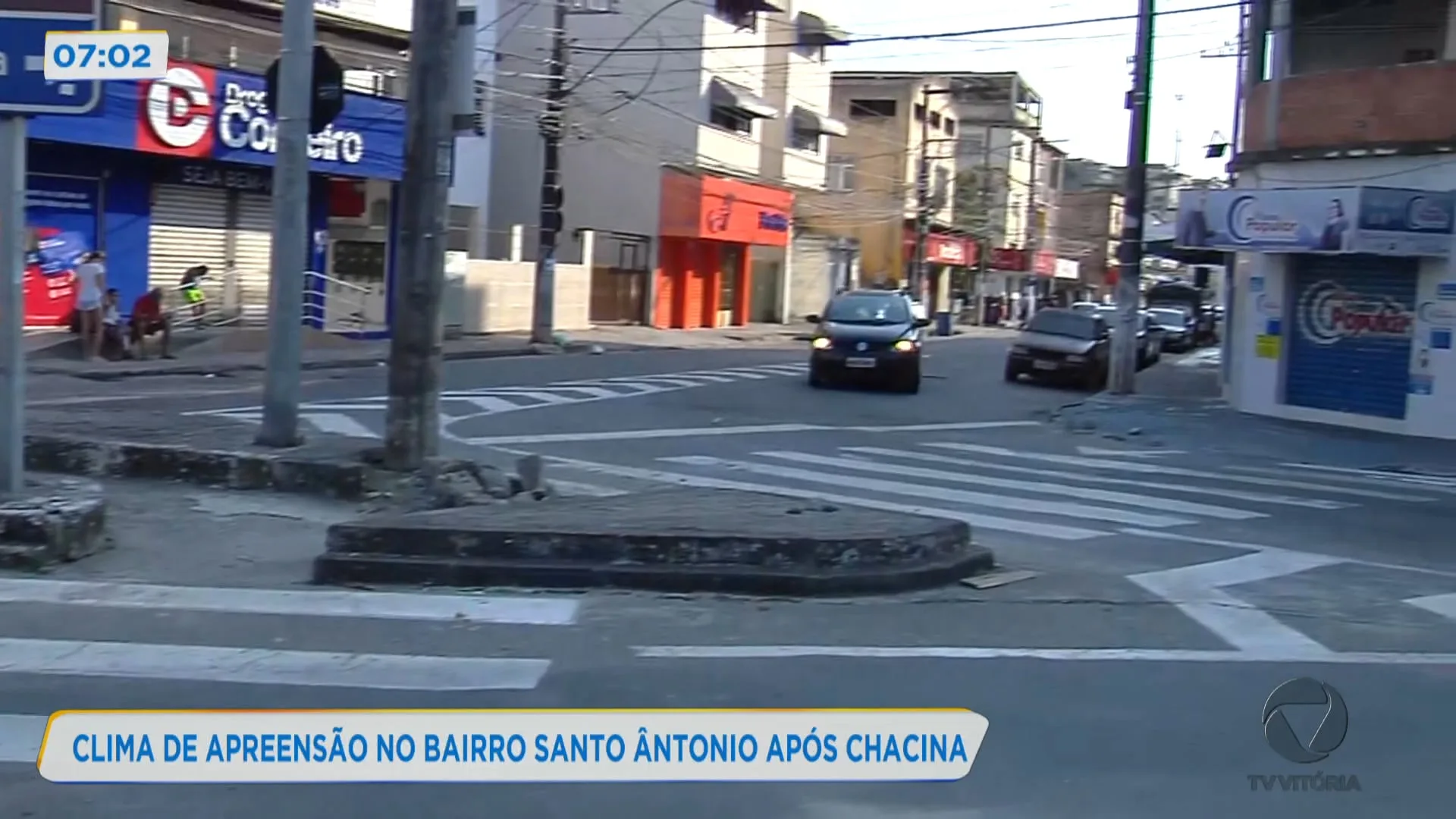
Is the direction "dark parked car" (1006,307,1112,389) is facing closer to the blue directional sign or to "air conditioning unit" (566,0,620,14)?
the blue directional sign

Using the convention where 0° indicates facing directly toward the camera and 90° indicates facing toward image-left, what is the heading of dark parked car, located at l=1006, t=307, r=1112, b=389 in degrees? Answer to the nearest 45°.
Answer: approximately 45°

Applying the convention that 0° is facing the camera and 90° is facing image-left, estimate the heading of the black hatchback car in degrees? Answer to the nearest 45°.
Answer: approximately 0°

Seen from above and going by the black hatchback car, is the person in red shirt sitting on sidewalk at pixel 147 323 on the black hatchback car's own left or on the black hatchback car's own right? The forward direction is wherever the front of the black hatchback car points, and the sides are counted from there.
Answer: on the black hatchback car's own right

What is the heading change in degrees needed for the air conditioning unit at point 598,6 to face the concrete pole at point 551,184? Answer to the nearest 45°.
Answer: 0° — it already faces it

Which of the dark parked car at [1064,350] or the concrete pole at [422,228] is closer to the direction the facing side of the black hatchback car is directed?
the concrete pole

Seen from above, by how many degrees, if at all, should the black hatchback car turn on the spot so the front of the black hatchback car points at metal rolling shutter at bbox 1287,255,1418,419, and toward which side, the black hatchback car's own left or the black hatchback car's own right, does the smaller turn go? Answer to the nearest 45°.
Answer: approximately 90° to the black hatchback car's own left

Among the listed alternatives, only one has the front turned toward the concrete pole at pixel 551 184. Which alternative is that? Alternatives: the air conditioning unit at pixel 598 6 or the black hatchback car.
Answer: the air conditioning unit

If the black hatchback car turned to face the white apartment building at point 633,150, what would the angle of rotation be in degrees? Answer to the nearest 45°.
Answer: approximately 180°

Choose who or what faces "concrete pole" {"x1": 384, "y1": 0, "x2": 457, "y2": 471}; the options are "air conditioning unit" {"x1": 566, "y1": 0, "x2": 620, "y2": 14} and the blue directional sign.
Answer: the air conditioning unit

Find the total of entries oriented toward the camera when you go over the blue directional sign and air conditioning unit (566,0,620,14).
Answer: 2

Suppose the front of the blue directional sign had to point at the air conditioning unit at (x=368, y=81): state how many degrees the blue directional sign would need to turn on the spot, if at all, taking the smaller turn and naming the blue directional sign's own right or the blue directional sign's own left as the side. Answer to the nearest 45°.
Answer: approximately 180°

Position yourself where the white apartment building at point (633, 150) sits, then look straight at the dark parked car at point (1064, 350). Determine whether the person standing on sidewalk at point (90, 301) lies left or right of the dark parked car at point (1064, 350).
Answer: right
